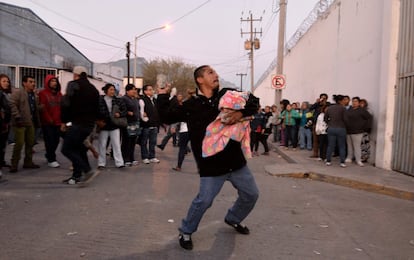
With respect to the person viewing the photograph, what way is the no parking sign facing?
facing the viewer

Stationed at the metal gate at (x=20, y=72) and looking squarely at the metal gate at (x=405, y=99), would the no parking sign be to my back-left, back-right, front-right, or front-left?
front-left

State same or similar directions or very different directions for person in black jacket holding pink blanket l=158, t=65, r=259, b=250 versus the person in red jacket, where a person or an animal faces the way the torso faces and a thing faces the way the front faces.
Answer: same or similar directions

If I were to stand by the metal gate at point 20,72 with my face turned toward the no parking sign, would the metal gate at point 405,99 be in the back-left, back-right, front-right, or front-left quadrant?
front-right

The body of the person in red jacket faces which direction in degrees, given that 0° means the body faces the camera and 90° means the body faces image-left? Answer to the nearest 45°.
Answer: approximately 315°

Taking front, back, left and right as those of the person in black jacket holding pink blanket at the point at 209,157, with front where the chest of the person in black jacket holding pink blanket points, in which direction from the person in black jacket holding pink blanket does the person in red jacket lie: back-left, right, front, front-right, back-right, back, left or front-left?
back

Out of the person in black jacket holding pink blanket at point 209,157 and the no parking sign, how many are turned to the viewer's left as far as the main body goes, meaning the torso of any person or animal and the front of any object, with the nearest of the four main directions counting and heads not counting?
0

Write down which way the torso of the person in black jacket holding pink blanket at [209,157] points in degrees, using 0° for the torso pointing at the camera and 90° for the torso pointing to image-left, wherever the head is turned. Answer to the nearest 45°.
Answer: approximately 315°

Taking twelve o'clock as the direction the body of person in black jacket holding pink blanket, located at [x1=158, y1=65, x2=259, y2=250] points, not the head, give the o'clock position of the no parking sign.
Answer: The no parking sign is roughly at 8 o'clock from the person in black jacket holding pink blanket.

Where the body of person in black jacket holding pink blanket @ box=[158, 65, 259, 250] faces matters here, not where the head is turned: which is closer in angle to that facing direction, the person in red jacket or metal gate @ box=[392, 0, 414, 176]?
the metal gate

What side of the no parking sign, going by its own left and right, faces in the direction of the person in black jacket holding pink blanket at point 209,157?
front

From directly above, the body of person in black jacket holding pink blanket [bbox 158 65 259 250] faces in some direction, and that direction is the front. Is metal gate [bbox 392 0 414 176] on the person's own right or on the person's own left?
on the person's own left

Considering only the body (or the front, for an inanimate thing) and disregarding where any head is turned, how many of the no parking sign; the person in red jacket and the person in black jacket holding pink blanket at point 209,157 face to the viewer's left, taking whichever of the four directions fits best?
0
